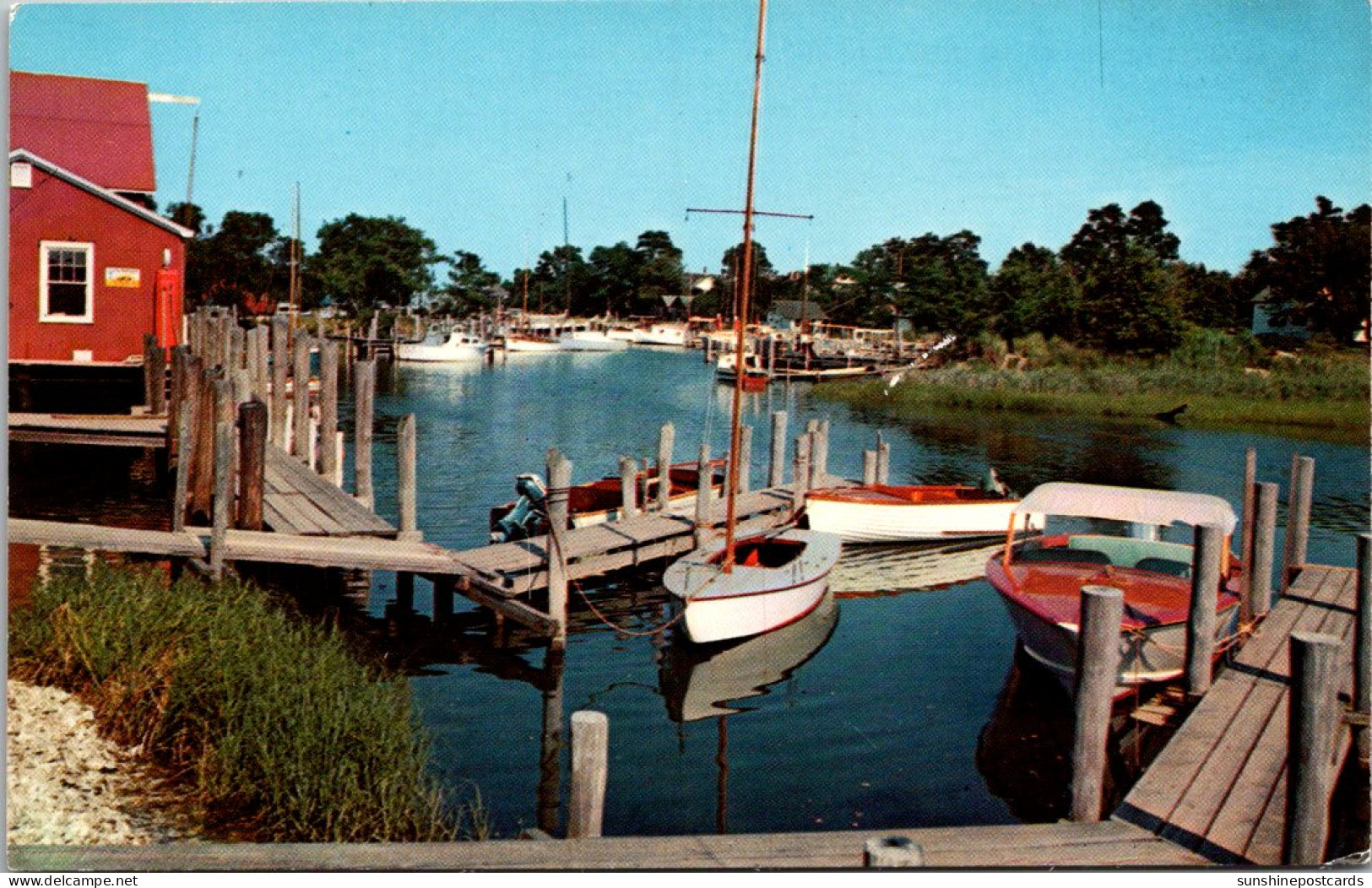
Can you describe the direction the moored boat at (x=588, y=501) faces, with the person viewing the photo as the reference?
facing away from the viewer and to the right of the viewer

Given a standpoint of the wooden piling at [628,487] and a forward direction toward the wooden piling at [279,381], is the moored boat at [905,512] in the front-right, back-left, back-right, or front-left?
back-right

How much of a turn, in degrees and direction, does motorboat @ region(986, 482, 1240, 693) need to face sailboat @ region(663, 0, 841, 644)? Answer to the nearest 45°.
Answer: approximately 90° to its right

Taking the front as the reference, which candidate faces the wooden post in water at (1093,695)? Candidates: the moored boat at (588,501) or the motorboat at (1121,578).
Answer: the motorboat

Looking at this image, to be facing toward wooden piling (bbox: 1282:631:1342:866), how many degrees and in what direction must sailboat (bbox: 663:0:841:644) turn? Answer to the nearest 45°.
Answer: approximately 45° to its left

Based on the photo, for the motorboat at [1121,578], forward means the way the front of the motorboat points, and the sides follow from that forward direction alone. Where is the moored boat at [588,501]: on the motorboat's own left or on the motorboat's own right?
on the motorboat's own right

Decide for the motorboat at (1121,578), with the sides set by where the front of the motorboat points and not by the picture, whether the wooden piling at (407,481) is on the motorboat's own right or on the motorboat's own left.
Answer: on the motorboat's own right

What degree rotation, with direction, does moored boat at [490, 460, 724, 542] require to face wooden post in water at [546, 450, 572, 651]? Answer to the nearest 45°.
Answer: approximately 135° to its right

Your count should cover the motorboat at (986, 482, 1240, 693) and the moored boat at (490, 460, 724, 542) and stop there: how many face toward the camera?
1

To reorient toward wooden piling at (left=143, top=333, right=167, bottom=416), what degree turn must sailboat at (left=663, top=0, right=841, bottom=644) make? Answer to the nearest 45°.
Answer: approximately 90° to its right

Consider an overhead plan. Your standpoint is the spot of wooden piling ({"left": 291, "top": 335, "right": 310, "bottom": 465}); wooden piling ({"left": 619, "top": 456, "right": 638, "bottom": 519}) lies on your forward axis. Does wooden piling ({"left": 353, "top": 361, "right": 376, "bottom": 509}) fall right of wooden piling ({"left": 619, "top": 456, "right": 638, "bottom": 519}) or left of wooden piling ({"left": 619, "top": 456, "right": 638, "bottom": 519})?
right
